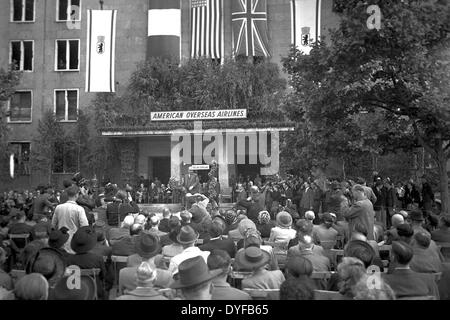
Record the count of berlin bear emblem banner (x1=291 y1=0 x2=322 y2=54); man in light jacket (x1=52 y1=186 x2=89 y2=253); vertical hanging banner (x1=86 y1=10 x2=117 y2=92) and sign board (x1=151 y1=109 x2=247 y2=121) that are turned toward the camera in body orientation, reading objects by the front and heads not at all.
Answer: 3

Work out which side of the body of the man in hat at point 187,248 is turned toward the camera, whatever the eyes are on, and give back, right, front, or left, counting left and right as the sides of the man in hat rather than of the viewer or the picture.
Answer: back

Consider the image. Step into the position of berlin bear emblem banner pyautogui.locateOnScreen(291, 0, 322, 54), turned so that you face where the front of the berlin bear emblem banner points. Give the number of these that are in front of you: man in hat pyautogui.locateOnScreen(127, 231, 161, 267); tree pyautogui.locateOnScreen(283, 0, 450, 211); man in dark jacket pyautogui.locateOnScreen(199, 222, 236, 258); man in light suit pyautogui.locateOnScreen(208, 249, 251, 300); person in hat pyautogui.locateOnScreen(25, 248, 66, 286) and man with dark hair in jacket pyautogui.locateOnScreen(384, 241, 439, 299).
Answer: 6

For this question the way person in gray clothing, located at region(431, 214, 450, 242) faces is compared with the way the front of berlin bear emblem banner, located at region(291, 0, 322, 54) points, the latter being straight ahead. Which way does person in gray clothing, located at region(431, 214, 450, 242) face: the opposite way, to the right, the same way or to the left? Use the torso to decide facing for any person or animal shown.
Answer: the opposite way

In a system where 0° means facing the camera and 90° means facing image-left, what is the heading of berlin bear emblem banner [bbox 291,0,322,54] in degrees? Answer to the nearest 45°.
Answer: approximately 0°

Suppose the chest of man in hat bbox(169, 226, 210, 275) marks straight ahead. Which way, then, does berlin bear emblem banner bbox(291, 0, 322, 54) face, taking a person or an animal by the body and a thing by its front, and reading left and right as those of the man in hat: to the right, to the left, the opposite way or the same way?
the opposite way

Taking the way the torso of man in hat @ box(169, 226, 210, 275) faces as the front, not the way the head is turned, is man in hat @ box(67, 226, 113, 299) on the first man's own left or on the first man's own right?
on the first man's own left

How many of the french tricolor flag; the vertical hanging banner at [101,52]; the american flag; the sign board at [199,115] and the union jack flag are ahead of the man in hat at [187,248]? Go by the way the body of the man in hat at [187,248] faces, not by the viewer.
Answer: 5

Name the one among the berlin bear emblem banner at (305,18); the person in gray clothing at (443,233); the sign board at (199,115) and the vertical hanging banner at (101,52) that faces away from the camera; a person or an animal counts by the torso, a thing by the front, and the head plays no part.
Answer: the person in gray clothing

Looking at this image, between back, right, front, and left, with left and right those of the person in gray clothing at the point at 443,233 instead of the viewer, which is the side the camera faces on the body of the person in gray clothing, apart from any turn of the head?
back

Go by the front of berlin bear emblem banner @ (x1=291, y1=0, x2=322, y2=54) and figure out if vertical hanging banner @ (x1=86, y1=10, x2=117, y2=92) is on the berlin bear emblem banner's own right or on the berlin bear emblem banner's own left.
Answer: on the berlin bear emblem banner's own right

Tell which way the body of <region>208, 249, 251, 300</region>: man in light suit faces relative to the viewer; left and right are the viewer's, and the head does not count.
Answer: facing away from the viewer

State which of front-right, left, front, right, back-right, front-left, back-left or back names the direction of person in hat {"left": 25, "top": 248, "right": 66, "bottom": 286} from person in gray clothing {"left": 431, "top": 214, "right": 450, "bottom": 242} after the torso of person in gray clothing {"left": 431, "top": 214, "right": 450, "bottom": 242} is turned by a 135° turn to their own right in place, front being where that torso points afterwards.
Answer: right

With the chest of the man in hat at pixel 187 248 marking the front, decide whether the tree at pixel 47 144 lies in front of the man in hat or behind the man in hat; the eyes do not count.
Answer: in front

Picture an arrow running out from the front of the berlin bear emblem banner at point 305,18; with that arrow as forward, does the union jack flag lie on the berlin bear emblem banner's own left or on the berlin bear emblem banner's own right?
on the berlin bear emblem banner's own right
